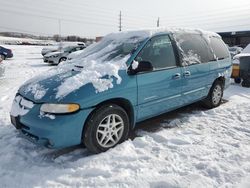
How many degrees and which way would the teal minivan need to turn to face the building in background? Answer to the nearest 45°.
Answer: approximately 180°

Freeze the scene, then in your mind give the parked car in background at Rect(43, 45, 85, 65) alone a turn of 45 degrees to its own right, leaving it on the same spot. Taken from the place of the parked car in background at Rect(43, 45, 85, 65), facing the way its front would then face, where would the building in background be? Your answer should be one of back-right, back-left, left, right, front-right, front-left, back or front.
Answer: back-right

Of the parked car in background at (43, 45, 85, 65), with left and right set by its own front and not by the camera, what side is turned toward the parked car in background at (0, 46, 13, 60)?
right

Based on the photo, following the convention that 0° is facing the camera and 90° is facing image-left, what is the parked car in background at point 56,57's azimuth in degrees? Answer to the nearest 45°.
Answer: approximately 45°

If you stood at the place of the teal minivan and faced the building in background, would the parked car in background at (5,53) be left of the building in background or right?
left
